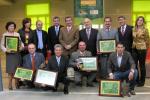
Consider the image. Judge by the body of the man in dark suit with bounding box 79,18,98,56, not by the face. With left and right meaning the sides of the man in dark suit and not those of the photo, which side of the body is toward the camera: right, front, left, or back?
front

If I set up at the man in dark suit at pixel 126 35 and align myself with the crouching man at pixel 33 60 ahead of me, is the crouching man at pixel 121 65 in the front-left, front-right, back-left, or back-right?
front-left

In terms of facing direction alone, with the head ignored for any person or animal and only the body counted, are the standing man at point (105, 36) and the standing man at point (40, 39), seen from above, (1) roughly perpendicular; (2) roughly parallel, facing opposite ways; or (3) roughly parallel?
roughly parallel

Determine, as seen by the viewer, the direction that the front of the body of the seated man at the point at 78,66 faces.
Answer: toward the camera

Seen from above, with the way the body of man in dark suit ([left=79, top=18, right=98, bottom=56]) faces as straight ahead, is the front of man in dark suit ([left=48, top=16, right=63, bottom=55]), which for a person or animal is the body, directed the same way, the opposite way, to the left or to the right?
the same way

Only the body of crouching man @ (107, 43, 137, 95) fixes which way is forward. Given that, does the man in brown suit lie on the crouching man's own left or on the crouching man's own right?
on the crouching man's own right

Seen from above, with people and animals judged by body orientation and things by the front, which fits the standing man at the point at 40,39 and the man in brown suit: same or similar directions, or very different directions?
same or similar directions

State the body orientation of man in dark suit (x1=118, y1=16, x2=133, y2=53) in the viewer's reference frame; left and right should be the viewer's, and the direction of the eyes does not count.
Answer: facing the viewer

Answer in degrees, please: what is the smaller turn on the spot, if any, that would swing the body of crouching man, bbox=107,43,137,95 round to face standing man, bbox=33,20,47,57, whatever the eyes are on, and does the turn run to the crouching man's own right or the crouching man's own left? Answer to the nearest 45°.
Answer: approximately 90° to the crouching man's own right

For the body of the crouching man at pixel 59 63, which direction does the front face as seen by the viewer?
toward the camera

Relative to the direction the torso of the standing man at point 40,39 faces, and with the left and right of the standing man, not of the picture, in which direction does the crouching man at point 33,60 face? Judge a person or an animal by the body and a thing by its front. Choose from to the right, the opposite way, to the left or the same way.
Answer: the same way

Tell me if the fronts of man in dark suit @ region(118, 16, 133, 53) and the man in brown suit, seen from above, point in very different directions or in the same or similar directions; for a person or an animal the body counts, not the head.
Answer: same or similar directions
